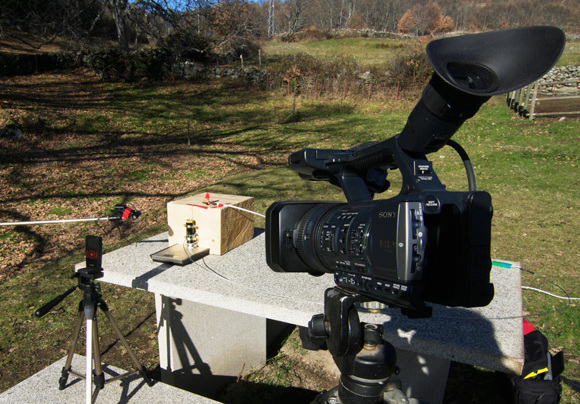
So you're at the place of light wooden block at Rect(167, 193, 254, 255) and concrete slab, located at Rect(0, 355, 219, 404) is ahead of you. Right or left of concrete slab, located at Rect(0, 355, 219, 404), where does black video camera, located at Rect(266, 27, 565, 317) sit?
left

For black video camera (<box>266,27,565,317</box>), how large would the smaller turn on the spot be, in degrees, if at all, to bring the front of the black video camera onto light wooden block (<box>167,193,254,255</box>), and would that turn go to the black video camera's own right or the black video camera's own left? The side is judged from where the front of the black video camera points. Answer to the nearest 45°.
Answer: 0° — it already faces it

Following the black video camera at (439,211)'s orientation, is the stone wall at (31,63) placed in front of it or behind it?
in front

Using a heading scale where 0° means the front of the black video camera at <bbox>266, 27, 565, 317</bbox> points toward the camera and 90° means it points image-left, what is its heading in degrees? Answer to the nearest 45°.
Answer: approximately 135°

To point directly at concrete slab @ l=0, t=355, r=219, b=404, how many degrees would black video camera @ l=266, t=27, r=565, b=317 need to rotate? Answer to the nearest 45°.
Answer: approximately 45° to its left
